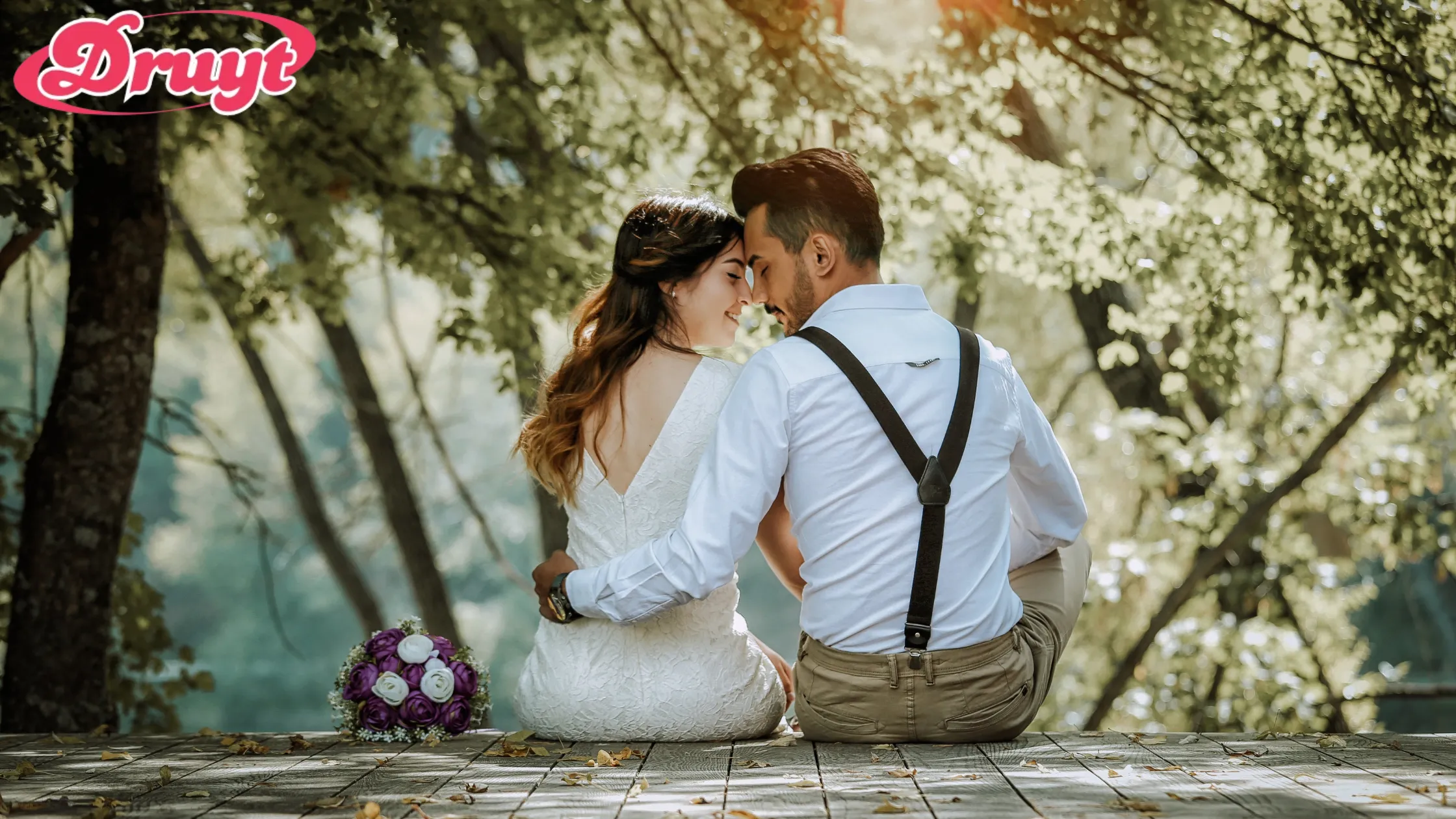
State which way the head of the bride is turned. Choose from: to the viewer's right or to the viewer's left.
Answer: to the viewer's right

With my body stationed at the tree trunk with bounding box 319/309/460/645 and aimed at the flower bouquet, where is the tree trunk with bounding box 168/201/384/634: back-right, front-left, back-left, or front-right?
back-right

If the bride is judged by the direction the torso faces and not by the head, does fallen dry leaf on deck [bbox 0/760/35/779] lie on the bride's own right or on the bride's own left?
on the bride's own left

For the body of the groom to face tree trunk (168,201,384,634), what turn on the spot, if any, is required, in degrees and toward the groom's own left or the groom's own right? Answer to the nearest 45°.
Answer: approximately 45° to the groom's own left

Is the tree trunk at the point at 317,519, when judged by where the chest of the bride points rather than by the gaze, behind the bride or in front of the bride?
in front

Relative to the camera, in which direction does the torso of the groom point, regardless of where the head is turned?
away from the camera

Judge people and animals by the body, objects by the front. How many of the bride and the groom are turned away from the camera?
2

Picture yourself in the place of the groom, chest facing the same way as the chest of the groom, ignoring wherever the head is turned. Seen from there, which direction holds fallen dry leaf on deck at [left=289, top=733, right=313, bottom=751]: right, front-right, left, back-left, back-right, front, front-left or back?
left

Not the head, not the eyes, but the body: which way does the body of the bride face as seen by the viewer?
away from the camera

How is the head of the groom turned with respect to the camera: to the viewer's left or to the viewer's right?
to the viewer's left
